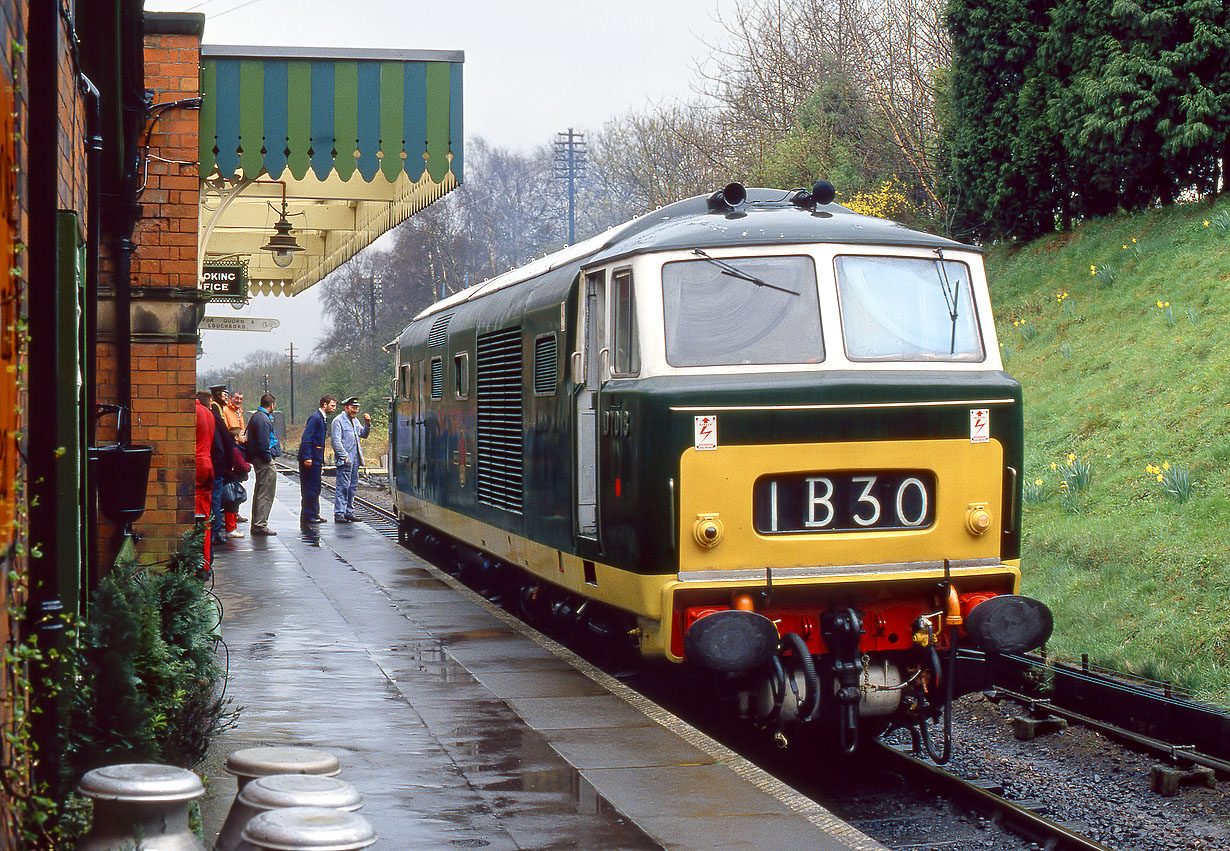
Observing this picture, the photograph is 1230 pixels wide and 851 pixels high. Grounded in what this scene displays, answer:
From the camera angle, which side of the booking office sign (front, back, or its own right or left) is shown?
front

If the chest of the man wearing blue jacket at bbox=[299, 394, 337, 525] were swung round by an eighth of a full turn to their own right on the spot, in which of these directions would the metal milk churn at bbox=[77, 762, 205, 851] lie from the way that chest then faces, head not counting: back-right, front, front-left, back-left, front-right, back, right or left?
front-right

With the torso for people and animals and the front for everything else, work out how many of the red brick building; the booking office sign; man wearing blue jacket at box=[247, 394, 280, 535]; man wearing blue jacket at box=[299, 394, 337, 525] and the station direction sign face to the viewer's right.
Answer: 3

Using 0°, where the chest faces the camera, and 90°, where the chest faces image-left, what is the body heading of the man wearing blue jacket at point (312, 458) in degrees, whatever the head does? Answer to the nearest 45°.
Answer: approximately 270°

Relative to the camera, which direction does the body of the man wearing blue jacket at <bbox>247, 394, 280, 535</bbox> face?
to the viewer's right

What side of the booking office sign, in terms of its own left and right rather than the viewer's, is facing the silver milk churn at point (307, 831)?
front

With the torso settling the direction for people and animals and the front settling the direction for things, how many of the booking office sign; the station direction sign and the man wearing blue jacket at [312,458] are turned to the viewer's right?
1
